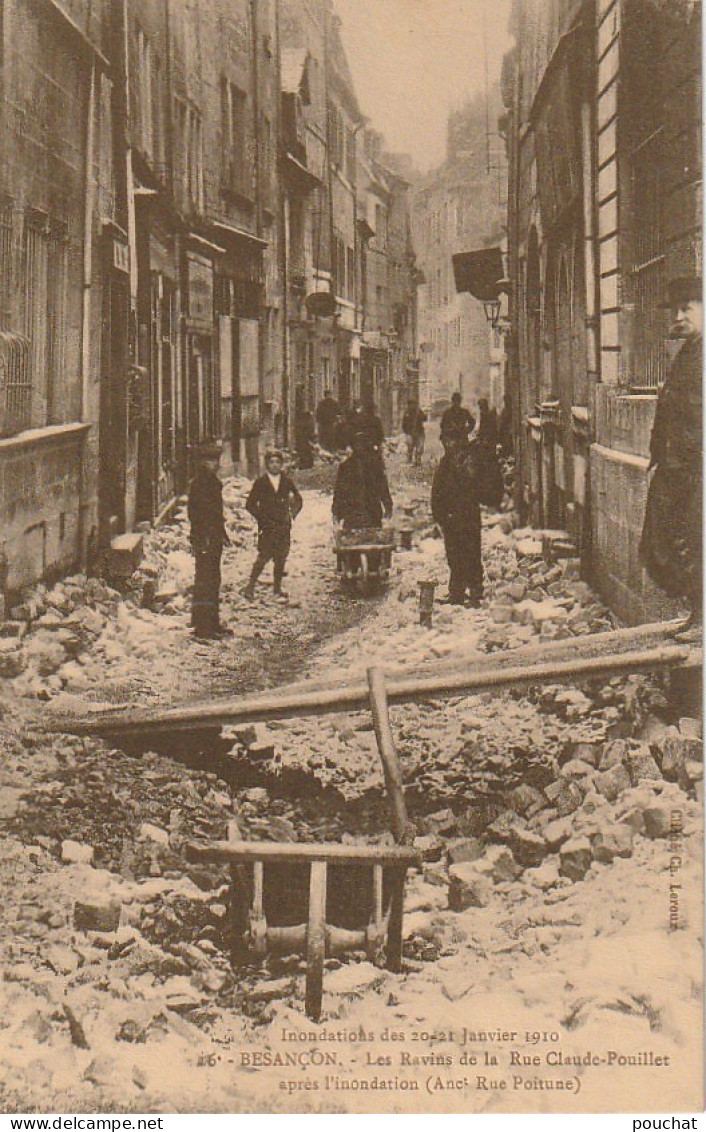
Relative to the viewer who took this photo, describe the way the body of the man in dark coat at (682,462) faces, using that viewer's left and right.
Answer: facing the viewer and to the left of the viewer

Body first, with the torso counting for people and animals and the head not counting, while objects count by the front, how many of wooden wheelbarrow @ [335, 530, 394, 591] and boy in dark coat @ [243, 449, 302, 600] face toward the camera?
2

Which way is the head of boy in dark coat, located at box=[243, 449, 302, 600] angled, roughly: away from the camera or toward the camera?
toward the camera

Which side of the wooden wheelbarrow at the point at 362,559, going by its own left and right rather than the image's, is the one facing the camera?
front

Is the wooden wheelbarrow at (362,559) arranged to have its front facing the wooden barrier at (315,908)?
yes

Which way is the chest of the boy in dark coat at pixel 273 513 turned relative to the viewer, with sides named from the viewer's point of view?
facing the viewer

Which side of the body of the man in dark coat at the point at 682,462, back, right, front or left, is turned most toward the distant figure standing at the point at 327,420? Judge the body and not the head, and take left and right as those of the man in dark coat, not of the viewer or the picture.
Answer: right

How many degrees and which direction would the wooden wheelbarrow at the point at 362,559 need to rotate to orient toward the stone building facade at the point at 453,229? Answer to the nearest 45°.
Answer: approximately 180°
